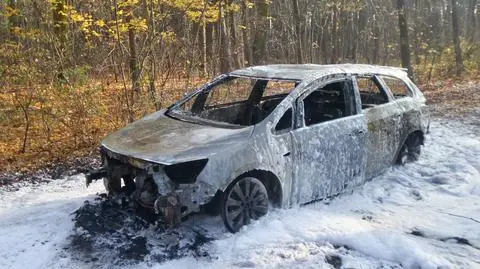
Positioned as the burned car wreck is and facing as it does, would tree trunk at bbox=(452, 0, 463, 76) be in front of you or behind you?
behind

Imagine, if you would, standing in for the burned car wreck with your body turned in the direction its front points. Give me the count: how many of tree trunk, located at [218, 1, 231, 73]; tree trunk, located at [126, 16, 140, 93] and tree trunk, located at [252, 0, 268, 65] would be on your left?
0

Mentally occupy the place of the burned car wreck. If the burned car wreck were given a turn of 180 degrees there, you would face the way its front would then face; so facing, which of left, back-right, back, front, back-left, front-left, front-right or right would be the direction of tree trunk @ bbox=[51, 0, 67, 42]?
left

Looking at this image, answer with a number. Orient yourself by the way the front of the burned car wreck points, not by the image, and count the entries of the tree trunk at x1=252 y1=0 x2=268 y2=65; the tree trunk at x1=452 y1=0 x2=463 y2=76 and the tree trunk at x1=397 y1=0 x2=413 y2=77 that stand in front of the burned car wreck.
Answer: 0

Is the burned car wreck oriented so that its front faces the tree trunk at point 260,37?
no

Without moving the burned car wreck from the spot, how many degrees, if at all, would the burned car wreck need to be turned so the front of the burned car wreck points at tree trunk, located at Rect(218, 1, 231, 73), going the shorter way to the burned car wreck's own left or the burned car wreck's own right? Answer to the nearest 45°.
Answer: approximately 135° to the burned car wreck's own right

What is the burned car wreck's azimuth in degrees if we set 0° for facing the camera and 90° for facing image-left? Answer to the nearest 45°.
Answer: approximately 45°

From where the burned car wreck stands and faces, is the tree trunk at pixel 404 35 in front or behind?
behind

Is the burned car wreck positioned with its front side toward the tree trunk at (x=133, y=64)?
no

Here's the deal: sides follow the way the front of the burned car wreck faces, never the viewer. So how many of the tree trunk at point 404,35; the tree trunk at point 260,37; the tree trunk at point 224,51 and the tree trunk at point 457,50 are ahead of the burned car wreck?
0

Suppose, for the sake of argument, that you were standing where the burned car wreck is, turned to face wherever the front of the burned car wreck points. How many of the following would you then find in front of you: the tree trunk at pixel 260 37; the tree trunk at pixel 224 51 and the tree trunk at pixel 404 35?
0
